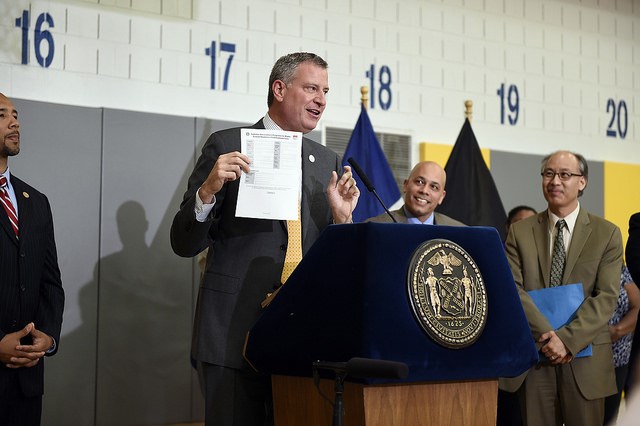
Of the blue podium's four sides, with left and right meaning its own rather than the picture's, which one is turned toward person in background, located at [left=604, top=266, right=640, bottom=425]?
left

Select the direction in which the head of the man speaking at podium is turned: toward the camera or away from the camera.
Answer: toward the camera

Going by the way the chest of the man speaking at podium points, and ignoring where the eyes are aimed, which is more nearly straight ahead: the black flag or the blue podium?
the blue podium

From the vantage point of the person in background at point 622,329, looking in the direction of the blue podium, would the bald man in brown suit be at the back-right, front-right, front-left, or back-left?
front-right

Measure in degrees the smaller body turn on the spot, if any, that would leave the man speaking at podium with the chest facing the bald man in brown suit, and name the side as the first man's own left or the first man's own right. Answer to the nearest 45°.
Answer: approximately 90° to the first man's own left

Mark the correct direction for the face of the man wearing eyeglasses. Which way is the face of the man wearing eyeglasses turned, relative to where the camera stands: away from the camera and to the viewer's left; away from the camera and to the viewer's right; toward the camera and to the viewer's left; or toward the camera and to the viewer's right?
toward the camera and to the viewer's left

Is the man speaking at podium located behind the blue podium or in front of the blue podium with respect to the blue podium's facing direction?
behind

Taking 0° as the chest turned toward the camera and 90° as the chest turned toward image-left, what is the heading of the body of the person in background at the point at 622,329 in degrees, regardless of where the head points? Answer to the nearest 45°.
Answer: approximately 45°

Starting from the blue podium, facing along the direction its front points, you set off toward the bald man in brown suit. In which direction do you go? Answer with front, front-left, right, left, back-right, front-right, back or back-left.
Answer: back-left

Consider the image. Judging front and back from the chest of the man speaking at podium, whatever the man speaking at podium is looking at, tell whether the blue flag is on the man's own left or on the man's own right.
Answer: on the man's own left

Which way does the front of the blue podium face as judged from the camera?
facing the viewer and to the right of the viewer
